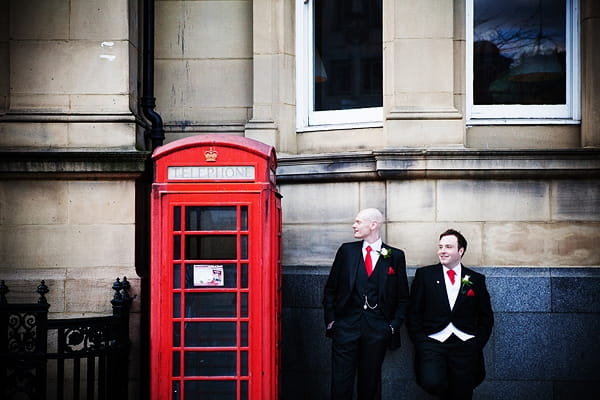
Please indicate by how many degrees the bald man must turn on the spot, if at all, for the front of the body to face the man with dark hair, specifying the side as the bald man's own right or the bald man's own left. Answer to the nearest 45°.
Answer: approximately 90° to the bald man's own left

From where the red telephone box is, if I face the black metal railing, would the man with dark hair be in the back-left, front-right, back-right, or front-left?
back-right

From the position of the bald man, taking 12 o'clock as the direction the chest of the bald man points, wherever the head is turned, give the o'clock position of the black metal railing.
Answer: The black metal railing is roughly at 3 o'clock from the bald man.

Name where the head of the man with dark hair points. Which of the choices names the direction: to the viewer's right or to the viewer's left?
to the viewer's left

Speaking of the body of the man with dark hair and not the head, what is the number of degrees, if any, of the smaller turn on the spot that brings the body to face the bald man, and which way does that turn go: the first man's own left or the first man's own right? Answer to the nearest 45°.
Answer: approximately 90° to the first man's own right

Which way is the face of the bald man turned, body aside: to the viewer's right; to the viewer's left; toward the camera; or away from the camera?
to the viewer's left

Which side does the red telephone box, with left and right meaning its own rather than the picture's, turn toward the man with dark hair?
left

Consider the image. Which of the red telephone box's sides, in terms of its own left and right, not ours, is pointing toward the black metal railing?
right

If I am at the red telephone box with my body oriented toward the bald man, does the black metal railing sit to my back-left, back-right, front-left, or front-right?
back-left

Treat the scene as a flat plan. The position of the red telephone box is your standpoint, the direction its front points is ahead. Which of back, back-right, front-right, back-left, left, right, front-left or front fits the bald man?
left

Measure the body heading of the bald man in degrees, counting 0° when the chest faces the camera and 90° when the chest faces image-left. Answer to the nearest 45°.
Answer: approximately 0°

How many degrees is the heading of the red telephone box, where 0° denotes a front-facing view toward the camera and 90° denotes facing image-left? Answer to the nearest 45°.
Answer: approximately 0°

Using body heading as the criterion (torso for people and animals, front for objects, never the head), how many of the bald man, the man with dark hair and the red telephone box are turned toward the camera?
3
